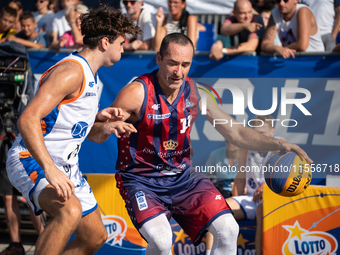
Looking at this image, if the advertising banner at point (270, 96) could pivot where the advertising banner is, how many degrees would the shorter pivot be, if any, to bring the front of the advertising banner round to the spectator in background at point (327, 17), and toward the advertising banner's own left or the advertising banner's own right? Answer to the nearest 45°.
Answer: approximately 135° to the advertising banner's own left

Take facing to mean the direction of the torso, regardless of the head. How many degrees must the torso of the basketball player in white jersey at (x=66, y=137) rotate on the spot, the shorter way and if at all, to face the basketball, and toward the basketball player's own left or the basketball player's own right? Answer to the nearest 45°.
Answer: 0° — they already face it

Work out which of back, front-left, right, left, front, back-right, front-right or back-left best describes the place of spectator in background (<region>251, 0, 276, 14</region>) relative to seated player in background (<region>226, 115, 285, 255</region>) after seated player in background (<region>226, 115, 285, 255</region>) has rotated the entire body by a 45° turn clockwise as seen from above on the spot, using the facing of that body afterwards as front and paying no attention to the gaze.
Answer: back-right

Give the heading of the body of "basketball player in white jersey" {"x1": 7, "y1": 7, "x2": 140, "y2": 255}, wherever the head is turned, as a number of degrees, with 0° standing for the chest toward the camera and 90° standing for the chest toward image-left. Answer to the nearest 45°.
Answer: approximately 270°

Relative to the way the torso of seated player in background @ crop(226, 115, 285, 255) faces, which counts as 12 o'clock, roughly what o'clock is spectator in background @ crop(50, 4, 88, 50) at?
spectator in background @ crop(50, 4, 88, 50) is roughly at 4 o'clock from seated player in background @ crop(226, 115, 285, 255).

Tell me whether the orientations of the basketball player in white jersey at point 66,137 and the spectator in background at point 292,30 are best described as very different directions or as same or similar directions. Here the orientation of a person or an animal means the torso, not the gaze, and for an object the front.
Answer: very different directions

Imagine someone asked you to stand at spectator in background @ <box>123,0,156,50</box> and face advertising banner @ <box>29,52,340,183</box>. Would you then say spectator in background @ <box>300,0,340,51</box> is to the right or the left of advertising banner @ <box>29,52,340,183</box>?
left

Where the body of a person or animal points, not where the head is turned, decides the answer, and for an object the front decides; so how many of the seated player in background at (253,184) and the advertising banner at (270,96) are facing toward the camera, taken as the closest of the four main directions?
2

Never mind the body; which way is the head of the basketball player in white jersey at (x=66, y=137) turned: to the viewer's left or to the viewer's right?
to the viewer's right
